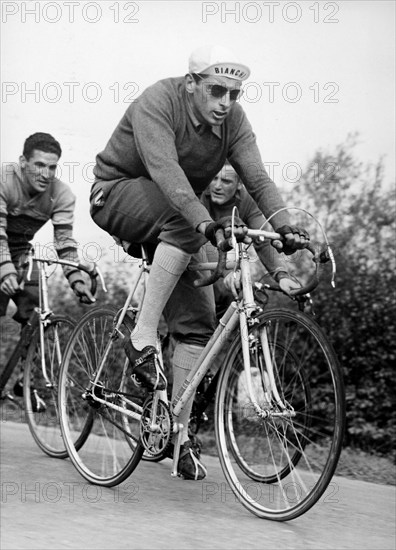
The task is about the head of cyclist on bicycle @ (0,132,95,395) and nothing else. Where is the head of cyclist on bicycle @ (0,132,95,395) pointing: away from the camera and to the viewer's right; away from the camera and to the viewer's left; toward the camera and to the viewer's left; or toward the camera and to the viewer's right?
toward the camera and to the viewer's right

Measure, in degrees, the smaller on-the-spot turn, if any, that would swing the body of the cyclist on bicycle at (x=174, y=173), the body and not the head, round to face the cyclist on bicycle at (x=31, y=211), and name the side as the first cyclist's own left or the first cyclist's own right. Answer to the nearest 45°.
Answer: approximately 180°

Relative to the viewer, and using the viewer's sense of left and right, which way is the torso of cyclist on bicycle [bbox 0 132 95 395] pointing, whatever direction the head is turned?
facing the viewer and to the right of the viewer

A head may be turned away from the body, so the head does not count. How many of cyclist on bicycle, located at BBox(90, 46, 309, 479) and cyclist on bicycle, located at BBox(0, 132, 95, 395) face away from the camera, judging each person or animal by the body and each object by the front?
0

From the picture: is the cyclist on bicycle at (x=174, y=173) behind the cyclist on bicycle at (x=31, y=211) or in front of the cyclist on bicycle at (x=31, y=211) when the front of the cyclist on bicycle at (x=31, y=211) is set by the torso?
in front

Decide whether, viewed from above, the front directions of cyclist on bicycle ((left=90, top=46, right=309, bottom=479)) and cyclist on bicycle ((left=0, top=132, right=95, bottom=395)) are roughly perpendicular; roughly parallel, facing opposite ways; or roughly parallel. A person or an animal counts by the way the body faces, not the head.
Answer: roughly parallel

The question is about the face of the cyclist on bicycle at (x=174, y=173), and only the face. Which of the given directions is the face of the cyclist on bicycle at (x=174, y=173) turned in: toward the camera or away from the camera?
toward the camera
